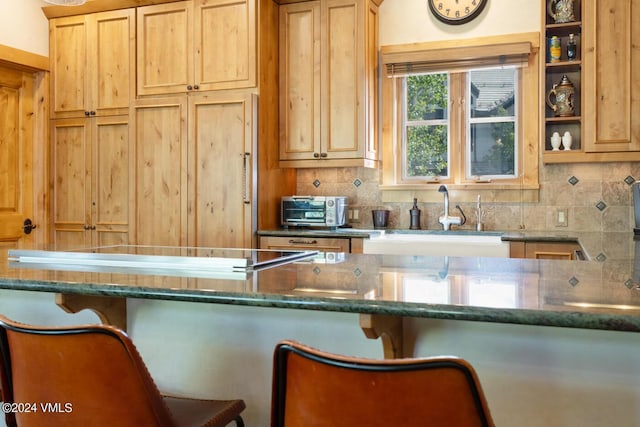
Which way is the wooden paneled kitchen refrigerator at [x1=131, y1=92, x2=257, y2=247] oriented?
toward the camera

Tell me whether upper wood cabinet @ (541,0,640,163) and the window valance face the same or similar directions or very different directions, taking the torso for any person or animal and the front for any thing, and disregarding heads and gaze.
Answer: same or similar directions

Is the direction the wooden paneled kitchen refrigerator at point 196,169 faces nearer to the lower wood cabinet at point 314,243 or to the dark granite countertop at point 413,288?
the dark granite countertop

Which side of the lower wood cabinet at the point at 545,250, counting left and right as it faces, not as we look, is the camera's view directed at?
front

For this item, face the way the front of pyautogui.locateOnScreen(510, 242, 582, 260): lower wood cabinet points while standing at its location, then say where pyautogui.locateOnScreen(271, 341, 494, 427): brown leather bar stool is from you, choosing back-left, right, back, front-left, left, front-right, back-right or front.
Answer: front

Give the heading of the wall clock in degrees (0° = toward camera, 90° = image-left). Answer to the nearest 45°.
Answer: approximately 0°

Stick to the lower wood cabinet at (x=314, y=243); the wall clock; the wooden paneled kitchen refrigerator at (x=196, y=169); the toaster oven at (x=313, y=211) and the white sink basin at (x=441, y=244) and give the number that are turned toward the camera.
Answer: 5

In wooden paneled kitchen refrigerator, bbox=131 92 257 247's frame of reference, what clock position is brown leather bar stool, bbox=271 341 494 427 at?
The brown leather bar stool is roughly at 12 o'clock from the wooden paneled kitchen refrigerator.

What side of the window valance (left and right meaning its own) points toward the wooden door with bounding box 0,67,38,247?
right

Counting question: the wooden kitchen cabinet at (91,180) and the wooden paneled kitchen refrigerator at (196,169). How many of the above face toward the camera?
2

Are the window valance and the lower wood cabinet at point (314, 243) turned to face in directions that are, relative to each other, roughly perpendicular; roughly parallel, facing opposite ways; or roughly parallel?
roughly parallel

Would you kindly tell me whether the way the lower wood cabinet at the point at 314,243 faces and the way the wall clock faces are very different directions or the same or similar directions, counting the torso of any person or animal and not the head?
same or similar directions

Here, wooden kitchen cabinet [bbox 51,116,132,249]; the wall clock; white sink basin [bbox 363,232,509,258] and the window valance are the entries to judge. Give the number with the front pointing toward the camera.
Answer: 4

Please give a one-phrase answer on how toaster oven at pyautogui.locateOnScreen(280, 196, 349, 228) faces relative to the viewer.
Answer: facing the viewer
